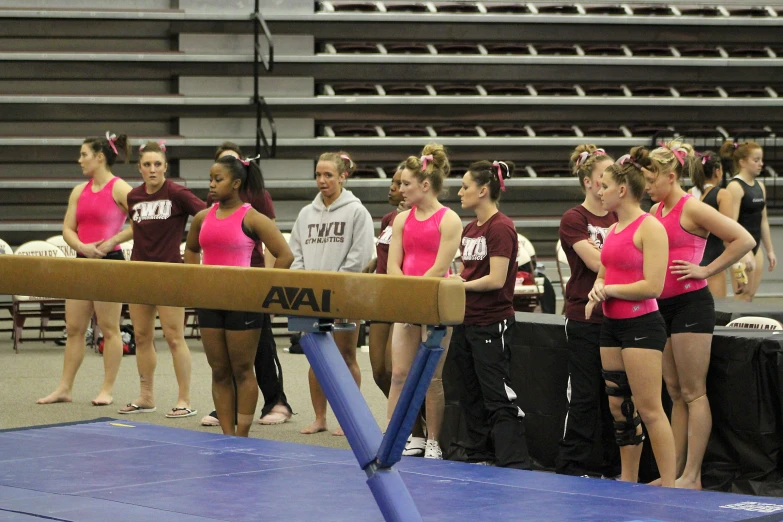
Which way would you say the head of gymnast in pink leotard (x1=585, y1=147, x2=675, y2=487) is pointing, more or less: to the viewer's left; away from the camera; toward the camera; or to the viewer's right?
to the viewer's left

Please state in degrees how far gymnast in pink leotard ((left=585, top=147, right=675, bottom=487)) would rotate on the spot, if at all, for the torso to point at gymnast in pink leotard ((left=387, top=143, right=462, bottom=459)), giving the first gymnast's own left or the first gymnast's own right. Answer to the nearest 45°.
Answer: approximately 90° to the first gymnast's own right

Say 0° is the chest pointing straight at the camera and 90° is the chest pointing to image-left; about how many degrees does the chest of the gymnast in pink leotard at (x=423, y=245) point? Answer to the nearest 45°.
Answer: approximately 45°
